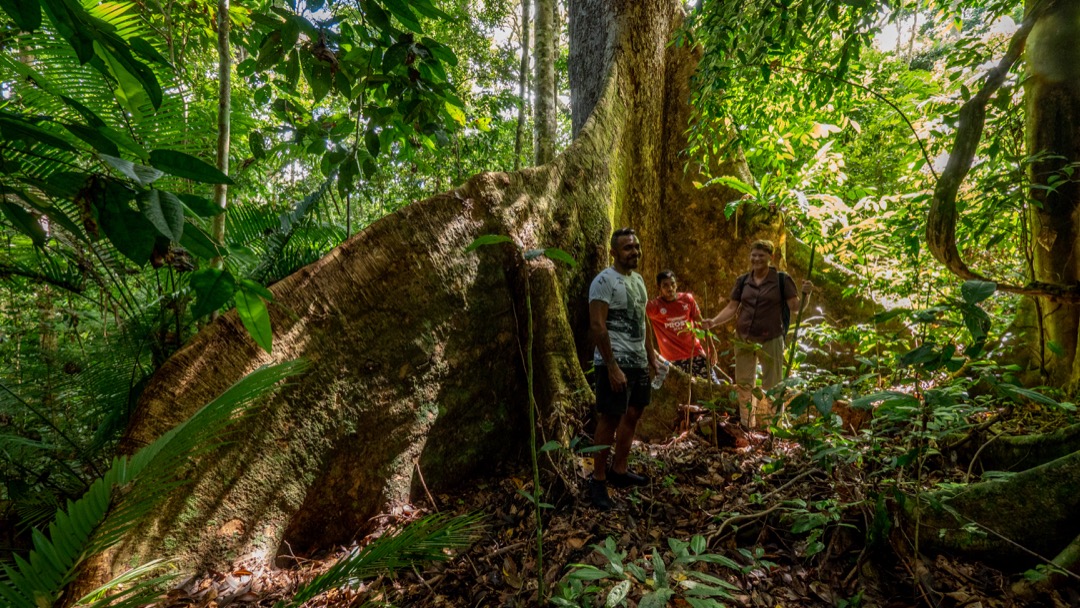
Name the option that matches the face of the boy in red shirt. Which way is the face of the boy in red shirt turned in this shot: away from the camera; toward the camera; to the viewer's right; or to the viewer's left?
toward the camera

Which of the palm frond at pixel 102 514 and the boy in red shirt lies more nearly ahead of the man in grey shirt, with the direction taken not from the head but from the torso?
the palm frond

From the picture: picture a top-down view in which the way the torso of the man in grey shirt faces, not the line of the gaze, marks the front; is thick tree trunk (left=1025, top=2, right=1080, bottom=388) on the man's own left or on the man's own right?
on the man's own left

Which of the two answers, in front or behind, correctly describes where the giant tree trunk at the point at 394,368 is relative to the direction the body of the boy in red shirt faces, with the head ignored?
in front

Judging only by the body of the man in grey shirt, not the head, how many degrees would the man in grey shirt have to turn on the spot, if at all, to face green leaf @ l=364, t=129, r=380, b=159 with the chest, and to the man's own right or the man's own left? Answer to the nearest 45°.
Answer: approximately 90° to the man's own right

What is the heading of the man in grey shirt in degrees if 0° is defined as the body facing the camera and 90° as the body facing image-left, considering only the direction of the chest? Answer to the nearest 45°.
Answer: approximately 315°

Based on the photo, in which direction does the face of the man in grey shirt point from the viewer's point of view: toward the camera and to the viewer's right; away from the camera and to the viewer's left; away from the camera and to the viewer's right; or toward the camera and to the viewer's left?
toward the camera and to the viewer's right

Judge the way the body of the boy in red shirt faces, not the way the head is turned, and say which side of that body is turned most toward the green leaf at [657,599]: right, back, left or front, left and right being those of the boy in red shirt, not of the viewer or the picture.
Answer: front

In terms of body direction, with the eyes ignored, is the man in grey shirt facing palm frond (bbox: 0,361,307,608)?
no

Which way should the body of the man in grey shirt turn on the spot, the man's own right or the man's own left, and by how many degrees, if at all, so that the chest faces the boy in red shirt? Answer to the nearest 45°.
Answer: approximately 135° to the man's own left

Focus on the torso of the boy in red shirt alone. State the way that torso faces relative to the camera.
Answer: toward the camera

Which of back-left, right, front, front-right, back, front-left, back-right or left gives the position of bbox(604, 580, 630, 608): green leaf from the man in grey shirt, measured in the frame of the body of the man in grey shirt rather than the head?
front-right

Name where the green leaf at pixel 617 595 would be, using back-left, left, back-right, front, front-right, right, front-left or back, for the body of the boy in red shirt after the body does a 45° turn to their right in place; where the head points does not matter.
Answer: front-left

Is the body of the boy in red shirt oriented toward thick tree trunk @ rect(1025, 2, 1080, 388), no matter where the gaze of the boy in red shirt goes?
no

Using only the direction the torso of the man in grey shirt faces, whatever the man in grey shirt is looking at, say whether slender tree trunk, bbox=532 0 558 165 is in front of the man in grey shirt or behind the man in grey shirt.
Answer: behind

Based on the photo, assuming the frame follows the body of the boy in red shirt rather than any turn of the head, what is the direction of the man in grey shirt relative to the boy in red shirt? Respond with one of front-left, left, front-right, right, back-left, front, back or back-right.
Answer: front

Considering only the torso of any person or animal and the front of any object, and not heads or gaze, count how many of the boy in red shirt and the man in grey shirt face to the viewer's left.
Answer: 0

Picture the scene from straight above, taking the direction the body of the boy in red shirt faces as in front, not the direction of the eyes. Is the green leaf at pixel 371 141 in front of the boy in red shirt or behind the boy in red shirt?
in front

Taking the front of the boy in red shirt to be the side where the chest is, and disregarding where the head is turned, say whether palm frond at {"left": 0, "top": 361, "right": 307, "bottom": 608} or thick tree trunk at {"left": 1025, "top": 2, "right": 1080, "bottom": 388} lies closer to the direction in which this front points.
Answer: the palm frond
